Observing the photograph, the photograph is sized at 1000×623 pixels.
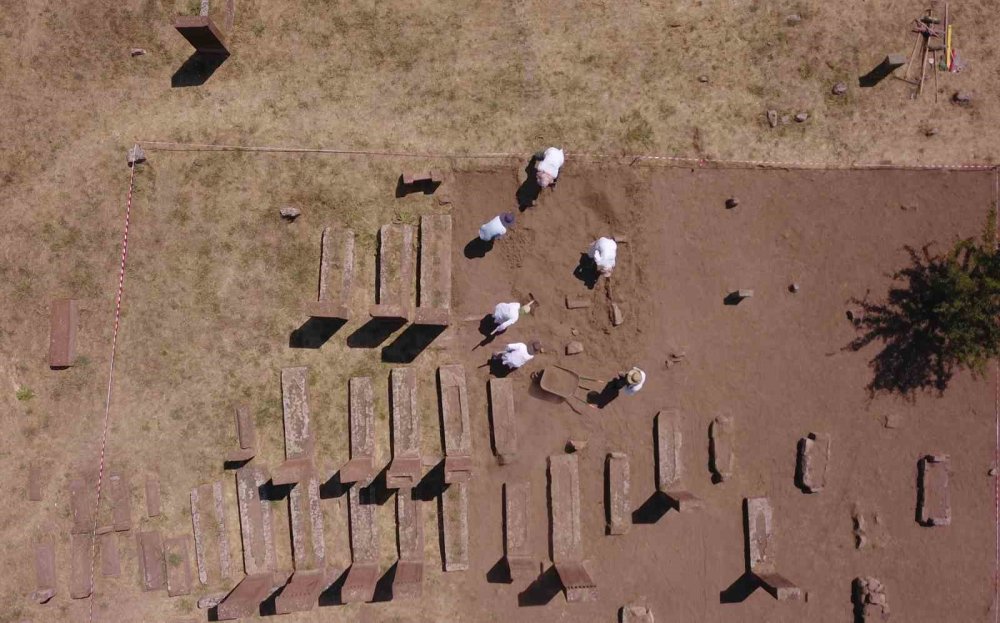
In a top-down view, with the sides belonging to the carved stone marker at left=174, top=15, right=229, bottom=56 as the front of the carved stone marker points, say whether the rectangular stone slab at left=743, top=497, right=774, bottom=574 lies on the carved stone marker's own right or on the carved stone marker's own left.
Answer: on the carved stone marker's own left

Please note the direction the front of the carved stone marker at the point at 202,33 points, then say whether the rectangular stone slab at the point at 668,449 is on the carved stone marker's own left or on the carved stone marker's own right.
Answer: on the carved stone marker's own left
